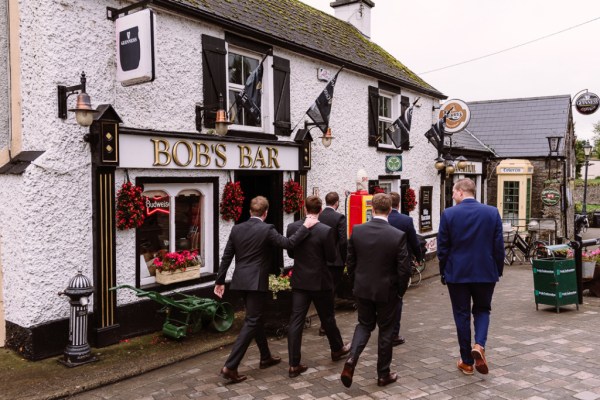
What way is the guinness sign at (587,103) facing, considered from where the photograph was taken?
facing the viewer

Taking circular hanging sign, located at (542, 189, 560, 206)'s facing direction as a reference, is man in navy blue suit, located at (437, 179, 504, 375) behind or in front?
in front

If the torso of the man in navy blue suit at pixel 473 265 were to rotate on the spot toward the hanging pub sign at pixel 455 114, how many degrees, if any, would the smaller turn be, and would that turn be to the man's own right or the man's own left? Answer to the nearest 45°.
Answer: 0° — they already face it

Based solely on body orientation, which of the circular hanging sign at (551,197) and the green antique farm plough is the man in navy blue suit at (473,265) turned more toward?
the circular hanging sign

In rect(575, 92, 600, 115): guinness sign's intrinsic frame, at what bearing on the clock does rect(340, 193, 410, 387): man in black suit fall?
The man in black suit is roughly at 12 o'clock from the guinness sign.

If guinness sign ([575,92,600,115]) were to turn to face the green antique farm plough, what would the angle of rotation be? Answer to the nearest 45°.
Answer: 0° — it already faces it

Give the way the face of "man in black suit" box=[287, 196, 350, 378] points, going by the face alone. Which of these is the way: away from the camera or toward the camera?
away from the camera

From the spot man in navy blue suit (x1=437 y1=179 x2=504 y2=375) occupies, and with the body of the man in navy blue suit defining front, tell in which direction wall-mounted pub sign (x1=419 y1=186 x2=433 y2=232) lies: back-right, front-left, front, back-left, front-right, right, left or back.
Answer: front

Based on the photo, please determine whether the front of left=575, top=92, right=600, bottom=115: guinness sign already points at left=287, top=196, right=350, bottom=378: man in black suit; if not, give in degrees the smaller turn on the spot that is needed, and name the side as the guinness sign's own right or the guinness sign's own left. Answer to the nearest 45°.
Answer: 0° — it already faces them

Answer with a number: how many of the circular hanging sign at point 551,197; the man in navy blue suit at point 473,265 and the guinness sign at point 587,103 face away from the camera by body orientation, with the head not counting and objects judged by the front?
1

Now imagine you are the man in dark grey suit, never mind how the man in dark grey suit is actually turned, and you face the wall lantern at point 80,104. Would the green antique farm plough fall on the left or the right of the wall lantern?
right

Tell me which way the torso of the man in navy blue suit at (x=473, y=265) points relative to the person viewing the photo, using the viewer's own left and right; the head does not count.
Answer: facing away from the viewer

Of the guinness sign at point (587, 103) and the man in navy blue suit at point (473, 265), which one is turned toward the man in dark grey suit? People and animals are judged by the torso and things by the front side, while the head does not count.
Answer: the guinness sign
